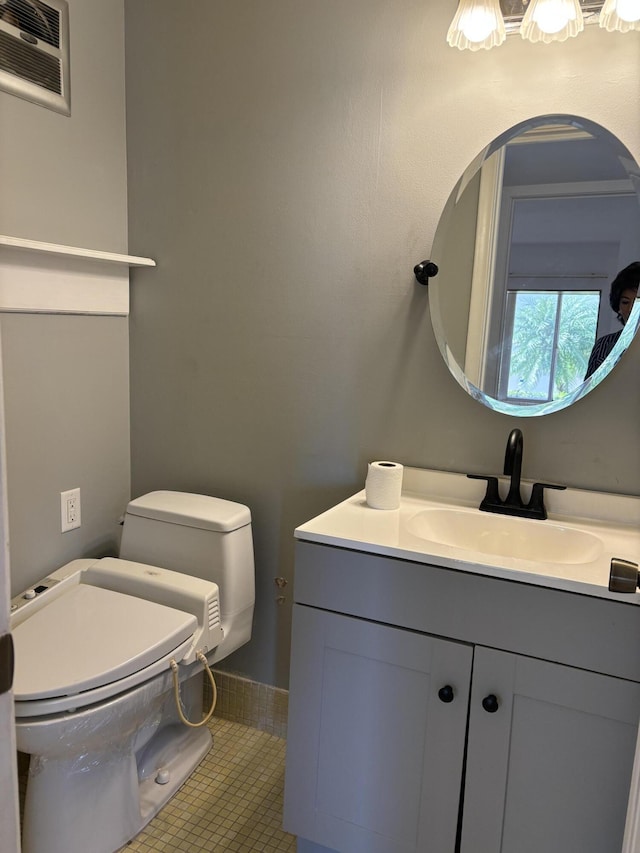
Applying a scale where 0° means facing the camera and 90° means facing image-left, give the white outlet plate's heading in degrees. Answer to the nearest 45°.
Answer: approximately 315°

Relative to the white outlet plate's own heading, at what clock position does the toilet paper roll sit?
The toilet paper roll is roughly at 12 o'clock from the white outlet plate.

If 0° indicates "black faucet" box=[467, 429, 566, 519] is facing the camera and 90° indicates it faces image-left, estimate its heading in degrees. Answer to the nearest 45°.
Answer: approximately 0°

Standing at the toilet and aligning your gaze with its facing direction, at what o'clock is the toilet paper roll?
The toilet paper roll is roughly at 8 o'clock from the toilet.

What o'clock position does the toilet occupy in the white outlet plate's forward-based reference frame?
The toilet is roughly at 1 o'clock from the white outlet plate.

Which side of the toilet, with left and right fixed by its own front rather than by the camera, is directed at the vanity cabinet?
left
